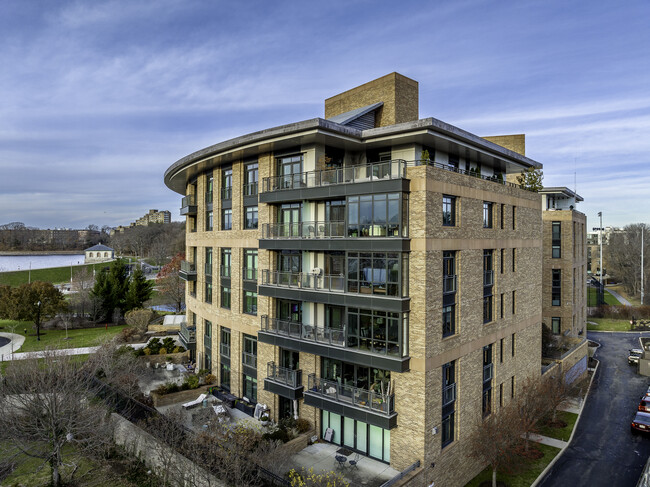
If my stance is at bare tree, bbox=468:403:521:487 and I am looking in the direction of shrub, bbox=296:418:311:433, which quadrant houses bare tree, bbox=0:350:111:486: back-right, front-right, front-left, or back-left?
front-left
